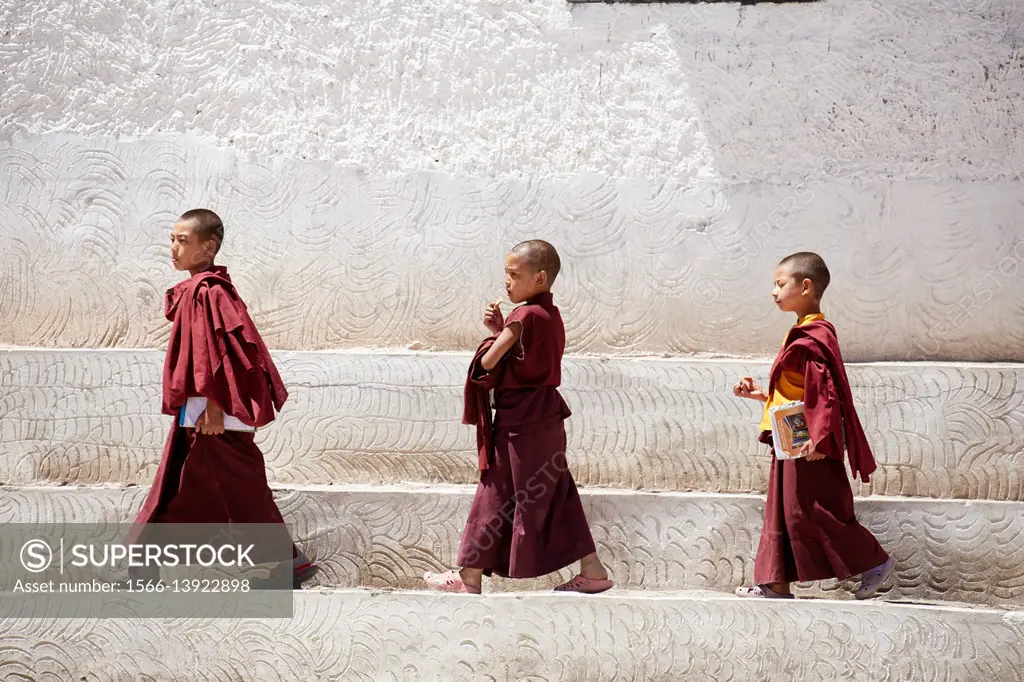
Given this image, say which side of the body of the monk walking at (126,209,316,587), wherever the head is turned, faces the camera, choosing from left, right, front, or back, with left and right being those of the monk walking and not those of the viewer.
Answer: left

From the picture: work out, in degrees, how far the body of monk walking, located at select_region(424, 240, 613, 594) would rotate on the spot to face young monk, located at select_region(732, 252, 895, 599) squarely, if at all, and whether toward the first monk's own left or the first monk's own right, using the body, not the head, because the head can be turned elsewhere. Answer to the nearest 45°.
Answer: approximately 180°

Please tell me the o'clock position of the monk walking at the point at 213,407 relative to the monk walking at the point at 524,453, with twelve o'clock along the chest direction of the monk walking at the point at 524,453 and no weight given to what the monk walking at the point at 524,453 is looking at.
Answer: the monk walking at the point at 213,407 is roughly at 12 o'clock from the monk walking at the point at 524,453.

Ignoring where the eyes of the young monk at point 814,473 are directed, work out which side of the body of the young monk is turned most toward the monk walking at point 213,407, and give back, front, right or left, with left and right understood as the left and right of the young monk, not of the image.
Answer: front

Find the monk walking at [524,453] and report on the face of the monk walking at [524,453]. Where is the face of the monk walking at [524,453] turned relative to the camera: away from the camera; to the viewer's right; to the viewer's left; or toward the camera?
to the viewer's left

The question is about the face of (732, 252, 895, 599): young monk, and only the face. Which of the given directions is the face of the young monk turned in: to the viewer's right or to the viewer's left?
to the viewer's left

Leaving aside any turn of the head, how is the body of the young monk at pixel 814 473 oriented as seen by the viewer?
to the viewer's left

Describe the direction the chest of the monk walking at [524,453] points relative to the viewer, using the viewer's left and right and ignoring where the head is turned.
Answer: facing to the left of the viewer

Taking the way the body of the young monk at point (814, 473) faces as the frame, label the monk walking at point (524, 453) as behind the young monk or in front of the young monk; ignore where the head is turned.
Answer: in front

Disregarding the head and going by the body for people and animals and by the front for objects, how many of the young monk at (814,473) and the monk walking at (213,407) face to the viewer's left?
2

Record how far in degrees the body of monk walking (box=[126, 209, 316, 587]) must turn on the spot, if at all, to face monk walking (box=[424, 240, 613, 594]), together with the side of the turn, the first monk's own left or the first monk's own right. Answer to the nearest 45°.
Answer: approximately 180°

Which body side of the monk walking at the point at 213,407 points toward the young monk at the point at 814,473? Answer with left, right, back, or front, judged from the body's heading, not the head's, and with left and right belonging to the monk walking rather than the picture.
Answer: back
